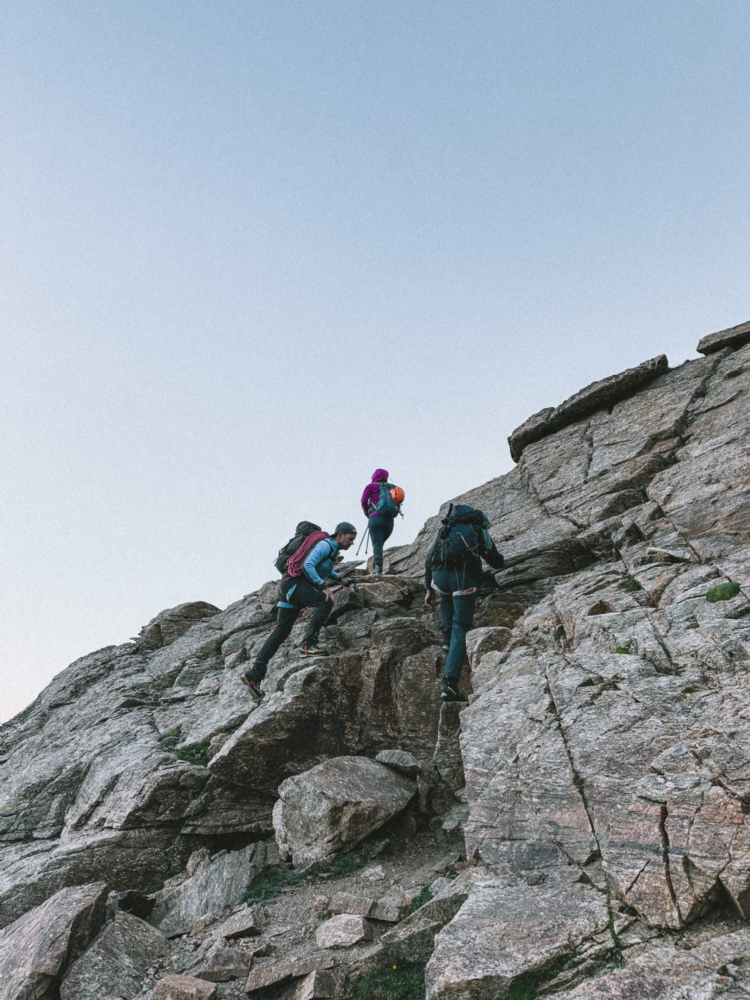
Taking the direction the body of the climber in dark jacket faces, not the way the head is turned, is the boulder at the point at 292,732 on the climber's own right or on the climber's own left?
on the climber's own left

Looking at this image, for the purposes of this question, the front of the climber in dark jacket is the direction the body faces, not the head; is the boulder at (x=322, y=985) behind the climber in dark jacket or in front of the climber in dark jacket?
behind

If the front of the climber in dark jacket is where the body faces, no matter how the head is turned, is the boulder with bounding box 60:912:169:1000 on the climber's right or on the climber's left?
on the climber's left

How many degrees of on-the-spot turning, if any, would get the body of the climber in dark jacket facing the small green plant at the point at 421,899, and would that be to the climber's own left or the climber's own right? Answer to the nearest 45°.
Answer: approximately 135° to the climber's own left

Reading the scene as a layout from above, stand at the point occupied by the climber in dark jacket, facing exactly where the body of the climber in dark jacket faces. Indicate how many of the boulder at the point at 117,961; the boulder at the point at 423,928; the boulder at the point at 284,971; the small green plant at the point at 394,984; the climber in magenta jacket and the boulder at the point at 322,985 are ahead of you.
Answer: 1

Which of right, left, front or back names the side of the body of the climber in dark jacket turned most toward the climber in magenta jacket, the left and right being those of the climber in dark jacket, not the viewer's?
front

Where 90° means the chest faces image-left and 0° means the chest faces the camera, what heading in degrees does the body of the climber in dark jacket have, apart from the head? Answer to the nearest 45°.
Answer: approximately 180°

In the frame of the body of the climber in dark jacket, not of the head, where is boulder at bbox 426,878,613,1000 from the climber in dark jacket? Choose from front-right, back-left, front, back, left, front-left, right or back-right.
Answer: back

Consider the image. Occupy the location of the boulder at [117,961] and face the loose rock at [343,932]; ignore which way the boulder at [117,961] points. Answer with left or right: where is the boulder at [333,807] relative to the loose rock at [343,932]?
left

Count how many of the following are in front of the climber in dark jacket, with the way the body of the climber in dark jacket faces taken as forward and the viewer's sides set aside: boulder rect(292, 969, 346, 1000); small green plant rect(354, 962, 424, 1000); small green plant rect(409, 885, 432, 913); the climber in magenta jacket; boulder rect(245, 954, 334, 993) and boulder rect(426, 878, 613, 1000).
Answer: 1

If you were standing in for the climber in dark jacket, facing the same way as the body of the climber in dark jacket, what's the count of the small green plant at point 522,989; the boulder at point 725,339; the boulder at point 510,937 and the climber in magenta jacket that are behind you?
2

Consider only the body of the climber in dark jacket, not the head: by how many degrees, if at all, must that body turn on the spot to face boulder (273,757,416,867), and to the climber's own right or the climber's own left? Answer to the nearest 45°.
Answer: approximately 135° to the climber's own left

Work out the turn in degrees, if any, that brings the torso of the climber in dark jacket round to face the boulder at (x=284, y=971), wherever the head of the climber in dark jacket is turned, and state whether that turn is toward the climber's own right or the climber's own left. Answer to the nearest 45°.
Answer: approximately 135° to the climber's own left

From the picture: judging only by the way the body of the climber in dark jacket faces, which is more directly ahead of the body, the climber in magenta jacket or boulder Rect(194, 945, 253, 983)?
the climber in magenta jacket
